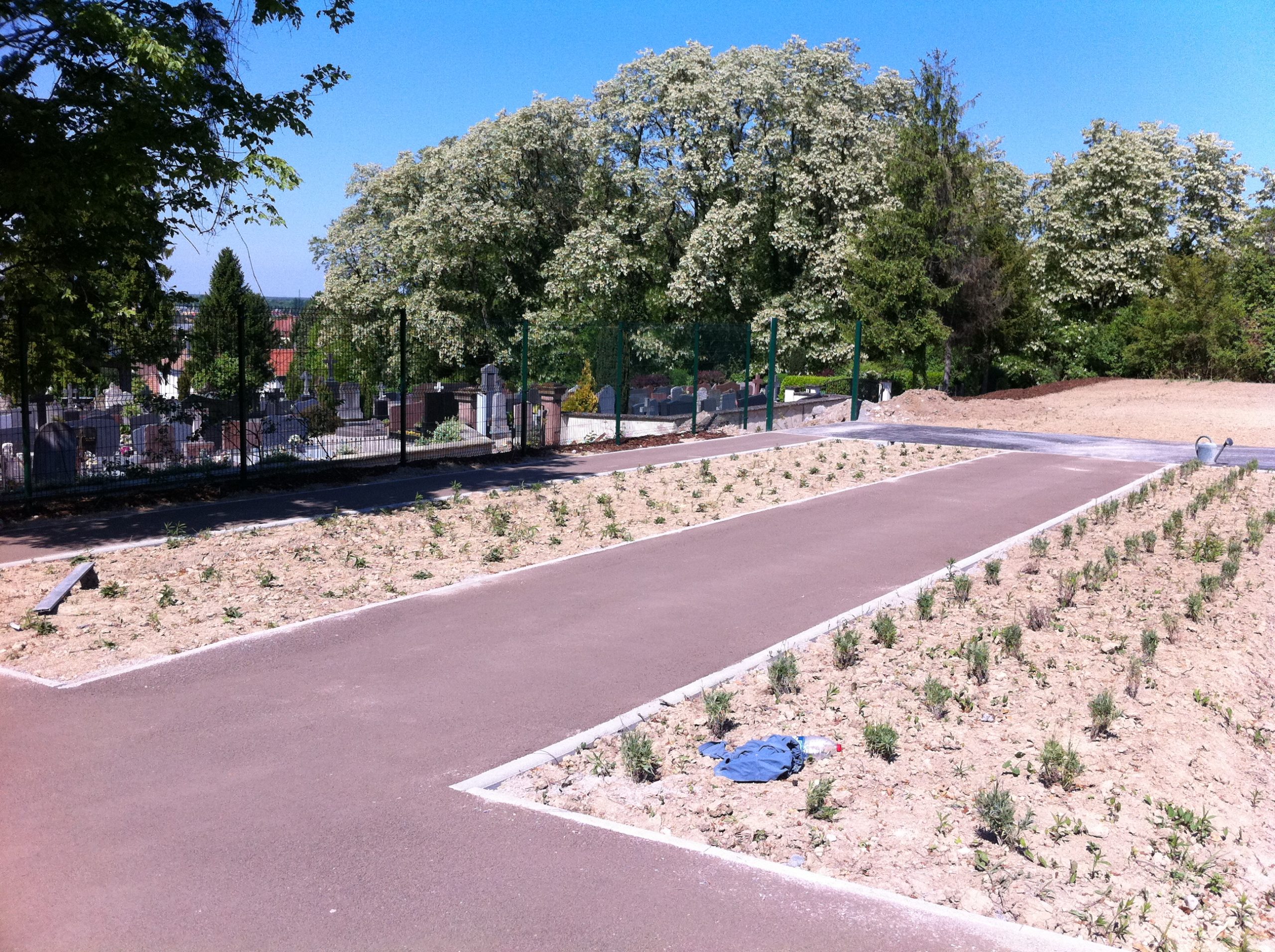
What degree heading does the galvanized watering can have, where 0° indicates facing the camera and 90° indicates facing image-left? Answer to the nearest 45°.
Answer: approximately 270°

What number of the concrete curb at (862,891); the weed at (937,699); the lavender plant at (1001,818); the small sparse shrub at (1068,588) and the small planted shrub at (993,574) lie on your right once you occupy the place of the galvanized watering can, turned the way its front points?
5

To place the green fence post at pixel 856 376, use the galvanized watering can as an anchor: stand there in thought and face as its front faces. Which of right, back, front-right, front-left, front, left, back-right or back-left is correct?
back-left

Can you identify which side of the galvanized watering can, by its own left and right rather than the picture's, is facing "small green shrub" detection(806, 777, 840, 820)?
right

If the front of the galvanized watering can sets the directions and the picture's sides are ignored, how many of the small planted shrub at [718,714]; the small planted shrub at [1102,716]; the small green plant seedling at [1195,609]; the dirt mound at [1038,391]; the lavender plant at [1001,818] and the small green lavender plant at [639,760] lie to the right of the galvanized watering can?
5

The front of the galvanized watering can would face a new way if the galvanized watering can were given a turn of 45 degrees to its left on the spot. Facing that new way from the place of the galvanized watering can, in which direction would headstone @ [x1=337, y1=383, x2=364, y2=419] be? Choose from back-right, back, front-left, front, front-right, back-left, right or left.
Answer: back

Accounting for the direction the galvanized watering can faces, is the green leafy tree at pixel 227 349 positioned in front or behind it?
behind

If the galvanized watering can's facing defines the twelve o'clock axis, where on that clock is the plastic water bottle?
The plastic water bottle is roughly at 3 o'clock from the galvanized watering can.

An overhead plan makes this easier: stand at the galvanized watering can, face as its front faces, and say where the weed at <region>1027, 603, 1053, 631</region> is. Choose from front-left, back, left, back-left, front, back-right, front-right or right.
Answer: right

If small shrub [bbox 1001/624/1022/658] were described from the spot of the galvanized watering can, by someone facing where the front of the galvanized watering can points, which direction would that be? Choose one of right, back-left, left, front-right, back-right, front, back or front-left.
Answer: right

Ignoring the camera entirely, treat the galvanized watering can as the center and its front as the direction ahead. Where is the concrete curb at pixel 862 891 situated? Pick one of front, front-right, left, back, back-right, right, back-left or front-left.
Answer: right

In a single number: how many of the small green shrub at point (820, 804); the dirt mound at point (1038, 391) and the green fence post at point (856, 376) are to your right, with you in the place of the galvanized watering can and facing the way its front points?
1

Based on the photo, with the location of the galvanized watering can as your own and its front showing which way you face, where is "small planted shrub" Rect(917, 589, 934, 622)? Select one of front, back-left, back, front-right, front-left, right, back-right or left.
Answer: right
